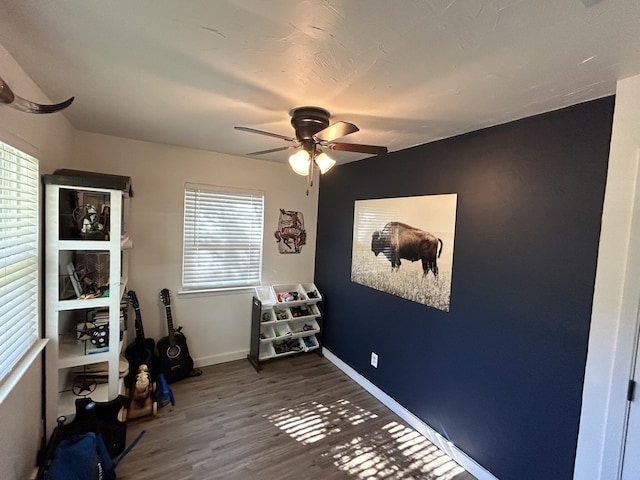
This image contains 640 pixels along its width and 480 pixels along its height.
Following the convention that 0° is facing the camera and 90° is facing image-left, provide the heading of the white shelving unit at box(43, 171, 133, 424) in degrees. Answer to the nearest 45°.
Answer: approximately 315°

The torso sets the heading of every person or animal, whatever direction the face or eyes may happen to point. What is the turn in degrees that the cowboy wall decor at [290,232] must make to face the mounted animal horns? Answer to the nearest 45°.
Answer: approximately 45° to its right

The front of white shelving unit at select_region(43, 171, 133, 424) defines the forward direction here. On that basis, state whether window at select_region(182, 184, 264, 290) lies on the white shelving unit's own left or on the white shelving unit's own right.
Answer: on the white shelving unit's own left

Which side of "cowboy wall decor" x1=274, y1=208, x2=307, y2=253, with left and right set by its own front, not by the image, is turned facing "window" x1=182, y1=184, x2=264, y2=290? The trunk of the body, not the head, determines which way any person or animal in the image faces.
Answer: right

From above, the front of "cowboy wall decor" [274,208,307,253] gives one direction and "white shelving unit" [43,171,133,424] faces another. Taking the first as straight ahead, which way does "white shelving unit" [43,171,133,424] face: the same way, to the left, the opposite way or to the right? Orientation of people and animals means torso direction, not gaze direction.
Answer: to the left

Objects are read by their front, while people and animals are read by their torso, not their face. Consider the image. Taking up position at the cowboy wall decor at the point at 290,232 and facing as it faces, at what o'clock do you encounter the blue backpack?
The blue backpack is roughly at 1 o'clock from the cowboy wall decor.

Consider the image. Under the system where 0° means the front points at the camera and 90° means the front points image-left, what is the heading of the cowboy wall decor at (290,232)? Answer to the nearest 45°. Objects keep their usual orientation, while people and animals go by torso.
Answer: approximately 0°
